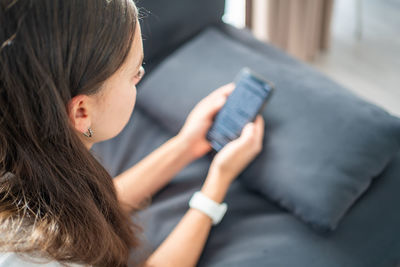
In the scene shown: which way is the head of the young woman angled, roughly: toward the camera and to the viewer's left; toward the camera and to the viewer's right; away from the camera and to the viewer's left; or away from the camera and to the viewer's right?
away from the camera and to the viewer's right

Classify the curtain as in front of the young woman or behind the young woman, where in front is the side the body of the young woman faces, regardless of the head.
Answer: in front

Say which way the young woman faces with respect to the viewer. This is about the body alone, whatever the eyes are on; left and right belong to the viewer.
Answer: facing away from the viewer and to the right of the viewer
